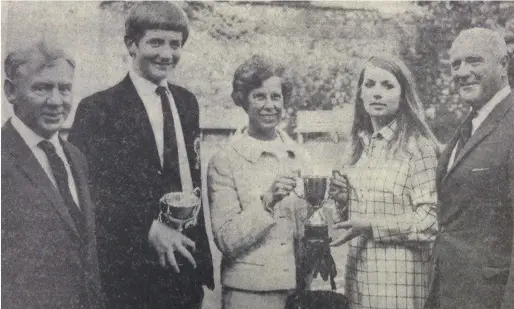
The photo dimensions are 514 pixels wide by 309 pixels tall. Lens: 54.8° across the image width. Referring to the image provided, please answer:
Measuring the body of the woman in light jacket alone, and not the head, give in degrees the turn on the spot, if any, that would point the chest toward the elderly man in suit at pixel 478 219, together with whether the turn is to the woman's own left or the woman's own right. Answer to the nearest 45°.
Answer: approximately 45° to the woman's own left

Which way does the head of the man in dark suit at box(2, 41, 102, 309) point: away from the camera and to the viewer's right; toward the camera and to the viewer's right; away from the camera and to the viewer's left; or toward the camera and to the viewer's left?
toward the camera and to the viewer's right

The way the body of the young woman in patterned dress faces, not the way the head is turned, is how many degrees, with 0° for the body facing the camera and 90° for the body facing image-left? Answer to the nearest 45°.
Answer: approximately 45°

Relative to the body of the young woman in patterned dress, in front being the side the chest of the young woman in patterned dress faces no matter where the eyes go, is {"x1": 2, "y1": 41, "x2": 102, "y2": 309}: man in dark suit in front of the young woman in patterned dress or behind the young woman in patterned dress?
in front

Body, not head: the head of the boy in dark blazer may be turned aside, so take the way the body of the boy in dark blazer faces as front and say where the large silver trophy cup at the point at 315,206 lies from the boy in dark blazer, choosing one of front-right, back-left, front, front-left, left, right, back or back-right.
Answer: front-left

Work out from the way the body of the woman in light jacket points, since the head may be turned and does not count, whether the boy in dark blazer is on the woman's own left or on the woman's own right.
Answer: on the woman's own right

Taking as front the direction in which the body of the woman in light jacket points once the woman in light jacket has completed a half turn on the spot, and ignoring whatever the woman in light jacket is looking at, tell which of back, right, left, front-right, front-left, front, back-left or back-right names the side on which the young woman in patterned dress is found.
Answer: back-right

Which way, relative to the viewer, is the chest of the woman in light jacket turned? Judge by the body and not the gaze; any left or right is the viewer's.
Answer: facing the viewer and to the right of the viewer
